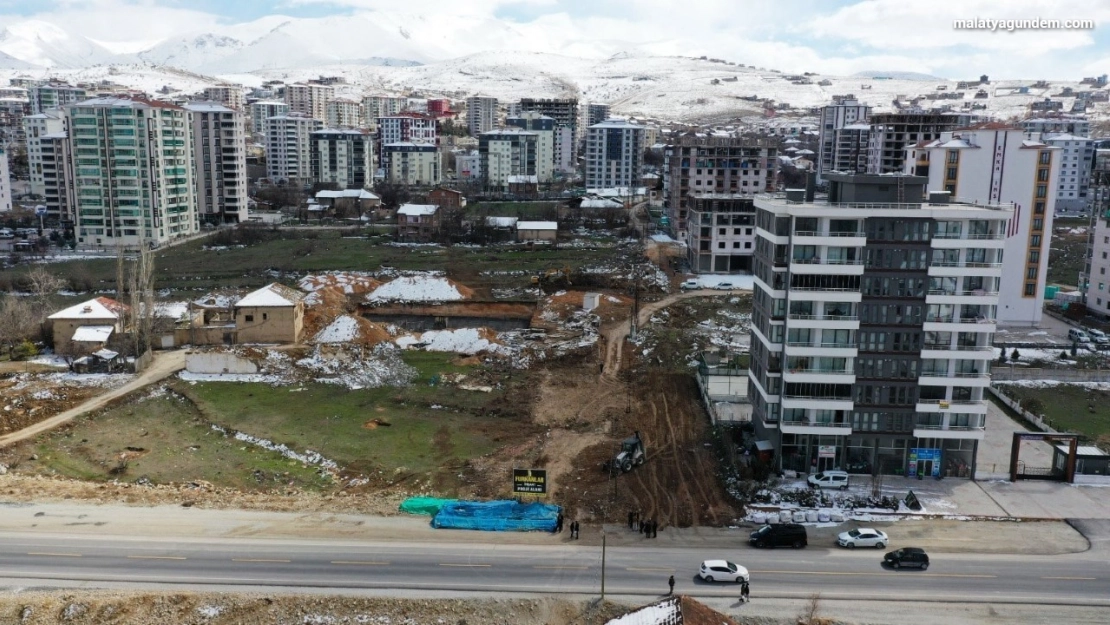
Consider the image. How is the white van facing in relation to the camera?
to the viewer's left

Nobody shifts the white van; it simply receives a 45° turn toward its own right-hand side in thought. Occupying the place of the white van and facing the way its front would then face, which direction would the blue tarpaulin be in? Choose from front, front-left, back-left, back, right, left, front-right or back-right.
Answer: left

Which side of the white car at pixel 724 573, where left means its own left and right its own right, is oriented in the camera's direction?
right

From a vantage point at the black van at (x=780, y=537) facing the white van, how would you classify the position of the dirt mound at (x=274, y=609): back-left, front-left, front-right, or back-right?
back-left

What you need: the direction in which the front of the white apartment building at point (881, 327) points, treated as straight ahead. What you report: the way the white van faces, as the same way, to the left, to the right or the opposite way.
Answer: to the right

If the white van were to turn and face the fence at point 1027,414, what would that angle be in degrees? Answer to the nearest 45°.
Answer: approximately 135° to its right

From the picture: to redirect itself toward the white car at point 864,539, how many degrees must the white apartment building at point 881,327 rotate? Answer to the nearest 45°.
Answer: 0° — it already faces it

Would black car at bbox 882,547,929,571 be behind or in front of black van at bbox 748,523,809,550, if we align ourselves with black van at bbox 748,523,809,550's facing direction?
behind

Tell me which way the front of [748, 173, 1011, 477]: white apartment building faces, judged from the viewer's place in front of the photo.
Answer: facing the viewer

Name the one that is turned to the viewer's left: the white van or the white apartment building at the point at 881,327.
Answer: the white van

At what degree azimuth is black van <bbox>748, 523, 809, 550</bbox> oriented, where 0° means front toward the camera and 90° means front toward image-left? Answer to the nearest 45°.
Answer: approximately 90°

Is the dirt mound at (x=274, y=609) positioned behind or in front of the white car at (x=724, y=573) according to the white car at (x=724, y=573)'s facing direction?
behind

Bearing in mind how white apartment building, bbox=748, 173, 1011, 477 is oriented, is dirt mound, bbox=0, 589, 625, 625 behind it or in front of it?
in front

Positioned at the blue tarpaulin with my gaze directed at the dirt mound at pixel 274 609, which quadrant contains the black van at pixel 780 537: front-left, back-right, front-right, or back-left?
back-left

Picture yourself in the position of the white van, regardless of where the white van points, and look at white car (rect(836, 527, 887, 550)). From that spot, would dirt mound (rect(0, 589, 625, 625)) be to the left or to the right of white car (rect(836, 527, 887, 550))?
right
